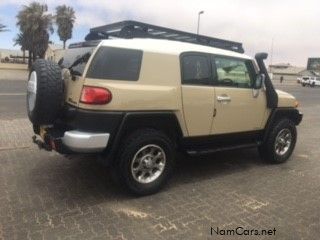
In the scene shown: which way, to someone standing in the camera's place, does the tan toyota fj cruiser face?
facing away from the viewer and to the right of the viewer
